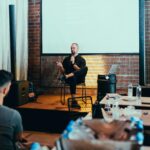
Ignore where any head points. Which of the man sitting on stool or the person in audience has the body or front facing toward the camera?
the man sitting on stool

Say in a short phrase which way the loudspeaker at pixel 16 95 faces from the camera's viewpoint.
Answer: facing the viewer and to the right of the viewer

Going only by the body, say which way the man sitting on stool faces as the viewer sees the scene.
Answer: toward the camera

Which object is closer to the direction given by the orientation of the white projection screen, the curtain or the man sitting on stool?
the man sitting on stool

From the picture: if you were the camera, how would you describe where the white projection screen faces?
facing the viewer

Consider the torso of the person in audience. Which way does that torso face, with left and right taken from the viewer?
facing away from the viewer and to the right of the viewer

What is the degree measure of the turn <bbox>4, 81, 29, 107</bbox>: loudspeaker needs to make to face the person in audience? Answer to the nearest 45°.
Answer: approximately 45° to its right

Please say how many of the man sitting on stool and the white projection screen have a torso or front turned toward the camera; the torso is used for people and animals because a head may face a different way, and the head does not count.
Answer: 2

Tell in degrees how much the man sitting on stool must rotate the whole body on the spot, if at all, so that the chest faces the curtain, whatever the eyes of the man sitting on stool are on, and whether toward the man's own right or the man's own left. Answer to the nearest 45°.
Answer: approximately 90° to the man's own right

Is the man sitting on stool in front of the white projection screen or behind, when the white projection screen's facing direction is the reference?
in front

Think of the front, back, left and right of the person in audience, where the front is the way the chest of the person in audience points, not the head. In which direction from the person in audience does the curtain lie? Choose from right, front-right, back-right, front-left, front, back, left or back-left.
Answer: front-left

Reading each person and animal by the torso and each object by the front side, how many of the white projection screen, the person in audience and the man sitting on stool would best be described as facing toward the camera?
2

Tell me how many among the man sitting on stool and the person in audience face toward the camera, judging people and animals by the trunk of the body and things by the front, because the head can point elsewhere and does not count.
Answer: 1

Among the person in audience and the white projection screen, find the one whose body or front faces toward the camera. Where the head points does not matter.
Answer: the white projection screen

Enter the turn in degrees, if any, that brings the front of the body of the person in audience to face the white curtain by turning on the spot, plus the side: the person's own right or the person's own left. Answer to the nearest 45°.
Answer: approximately 45° to the person's own left
